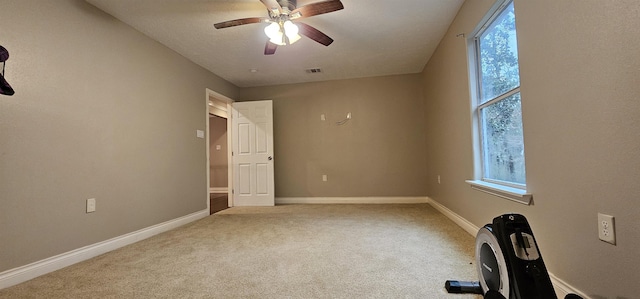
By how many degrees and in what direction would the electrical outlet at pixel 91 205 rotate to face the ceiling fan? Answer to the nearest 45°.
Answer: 0° — it already faces it

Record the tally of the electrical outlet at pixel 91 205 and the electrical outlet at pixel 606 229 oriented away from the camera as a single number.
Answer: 0

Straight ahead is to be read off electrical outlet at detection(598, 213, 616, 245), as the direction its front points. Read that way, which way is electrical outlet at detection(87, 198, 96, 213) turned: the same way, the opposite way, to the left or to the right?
the opposite way

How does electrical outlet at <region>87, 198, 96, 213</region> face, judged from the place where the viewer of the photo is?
facing the viewer and to the right of the viewer

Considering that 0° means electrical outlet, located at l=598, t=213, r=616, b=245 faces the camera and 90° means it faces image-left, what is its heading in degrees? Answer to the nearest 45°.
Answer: approximately 45°

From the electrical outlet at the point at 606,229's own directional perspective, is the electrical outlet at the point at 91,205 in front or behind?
in front

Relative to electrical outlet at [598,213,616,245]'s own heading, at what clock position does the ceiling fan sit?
The ceiling fan is roughly at 1 o'clock from the electrical outlet.

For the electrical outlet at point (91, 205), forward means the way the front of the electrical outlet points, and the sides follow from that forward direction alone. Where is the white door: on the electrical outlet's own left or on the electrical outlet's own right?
on the electrical outlet's own left
